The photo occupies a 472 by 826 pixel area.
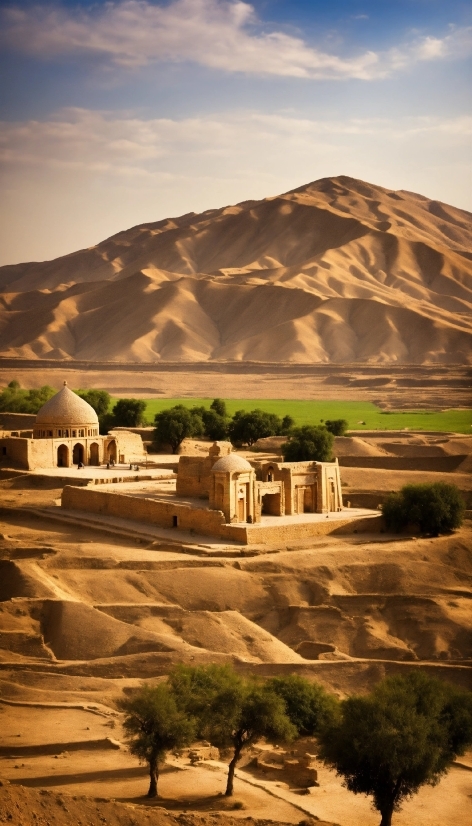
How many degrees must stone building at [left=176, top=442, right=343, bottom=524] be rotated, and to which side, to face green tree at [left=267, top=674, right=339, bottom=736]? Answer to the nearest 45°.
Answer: approximately 45° to its right

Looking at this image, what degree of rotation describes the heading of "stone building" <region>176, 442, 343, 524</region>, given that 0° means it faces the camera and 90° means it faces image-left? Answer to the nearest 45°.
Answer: approximately 315°

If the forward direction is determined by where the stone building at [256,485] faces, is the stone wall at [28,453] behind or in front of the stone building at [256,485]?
behind

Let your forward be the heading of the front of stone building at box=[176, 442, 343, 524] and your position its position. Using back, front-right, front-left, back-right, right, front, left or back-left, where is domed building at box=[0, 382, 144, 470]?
back

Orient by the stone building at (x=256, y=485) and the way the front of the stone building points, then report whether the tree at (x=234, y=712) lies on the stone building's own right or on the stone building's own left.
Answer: on the stone building's own right

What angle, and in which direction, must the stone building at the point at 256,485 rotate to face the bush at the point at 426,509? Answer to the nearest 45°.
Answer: approximately 45° to its left

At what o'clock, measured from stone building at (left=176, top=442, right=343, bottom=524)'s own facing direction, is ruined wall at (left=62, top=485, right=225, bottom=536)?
The ruined wall is roughly at 4 o'clock from the stone building.

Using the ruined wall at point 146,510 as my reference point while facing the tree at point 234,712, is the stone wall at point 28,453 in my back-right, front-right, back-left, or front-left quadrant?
back-right
